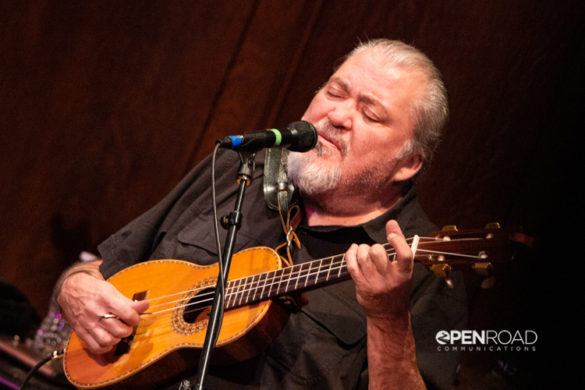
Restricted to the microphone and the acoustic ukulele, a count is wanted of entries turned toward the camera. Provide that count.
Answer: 1

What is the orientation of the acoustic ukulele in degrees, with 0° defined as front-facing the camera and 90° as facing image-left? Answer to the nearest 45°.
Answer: approximately 0°

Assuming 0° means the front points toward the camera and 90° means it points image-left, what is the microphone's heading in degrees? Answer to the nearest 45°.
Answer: approximately 270°

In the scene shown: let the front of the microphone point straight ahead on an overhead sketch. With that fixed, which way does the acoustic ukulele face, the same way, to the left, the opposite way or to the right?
to the right
